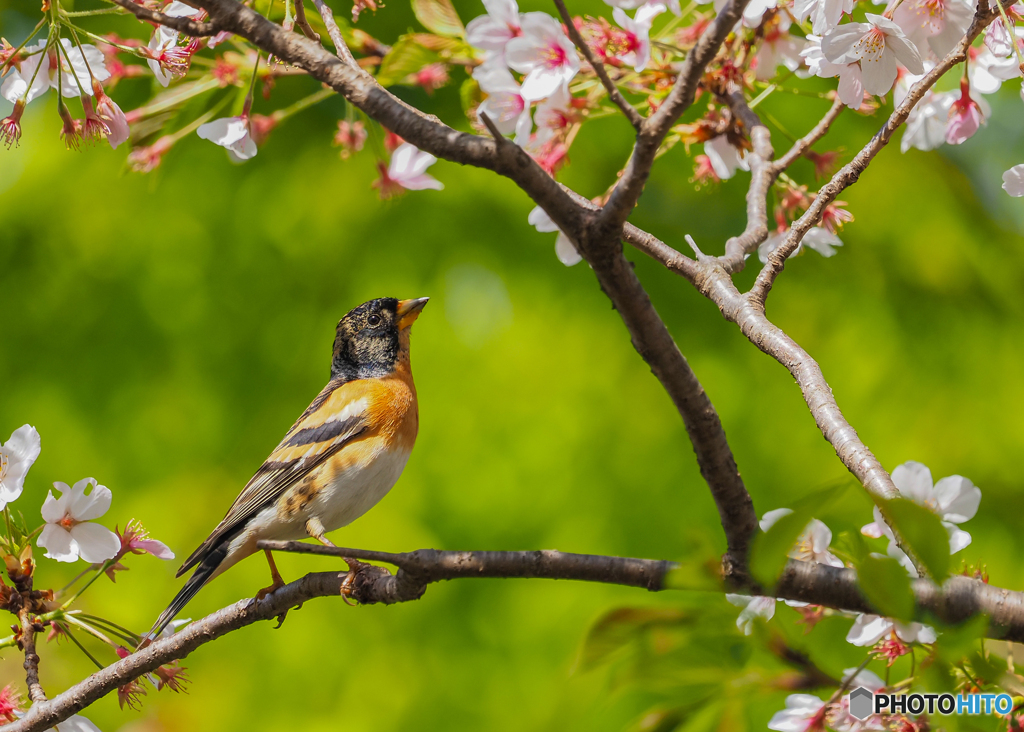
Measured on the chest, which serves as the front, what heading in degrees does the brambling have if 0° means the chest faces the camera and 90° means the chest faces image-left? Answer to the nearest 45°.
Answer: approximately 270°
